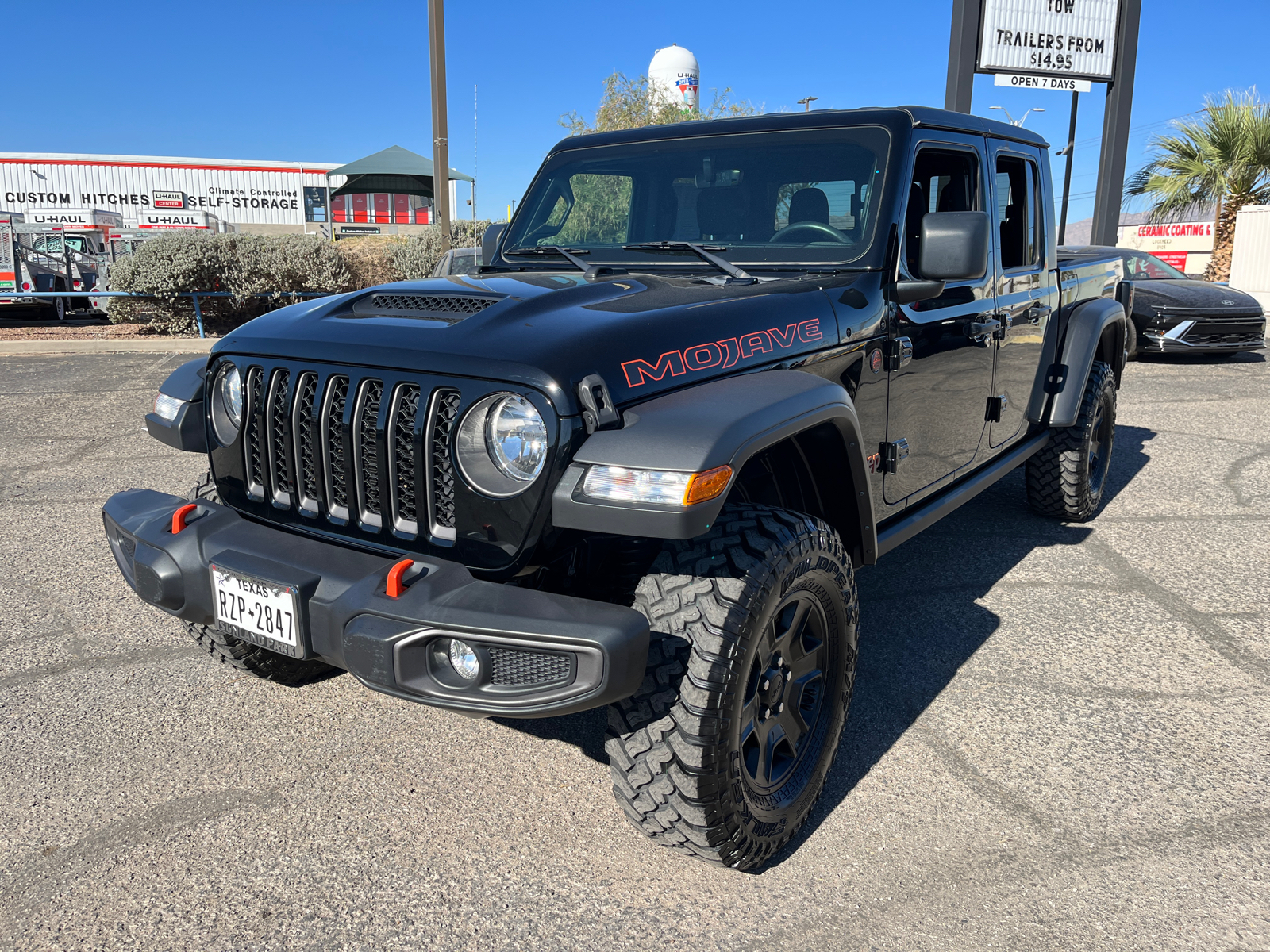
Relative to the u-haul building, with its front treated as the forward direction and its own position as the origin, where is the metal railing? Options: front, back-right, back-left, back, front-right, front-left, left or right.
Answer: front

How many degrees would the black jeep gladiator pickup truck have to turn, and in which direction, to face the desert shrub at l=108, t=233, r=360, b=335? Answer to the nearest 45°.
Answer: approximately 90° to its right

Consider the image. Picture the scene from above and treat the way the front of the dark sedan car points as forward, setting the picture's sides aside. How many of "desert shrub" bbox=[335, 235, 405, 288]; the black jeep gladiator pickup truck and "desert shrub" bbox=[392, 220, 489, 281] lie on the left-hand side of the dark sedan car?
0

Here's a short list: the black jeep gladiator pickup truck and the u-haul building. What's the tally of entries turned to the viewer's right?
0

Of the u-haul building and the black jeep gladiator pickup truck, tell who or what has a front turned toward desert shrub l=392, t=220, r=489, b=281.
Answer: the u-haul building

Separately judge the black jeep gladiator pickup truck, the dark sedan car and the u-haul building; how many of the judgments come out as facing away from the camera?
0

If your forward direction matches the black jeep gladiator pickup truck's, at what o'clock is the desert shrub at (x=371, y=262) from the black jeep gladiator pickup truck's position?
The desert shrub is roughly at 4 o'clock from the black jeep gladiator pickup truck.

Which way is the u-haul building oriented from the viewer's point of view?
toward the camera

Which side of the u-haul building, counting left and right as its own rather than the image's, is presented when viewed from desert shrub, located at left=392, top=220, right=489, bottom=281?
front

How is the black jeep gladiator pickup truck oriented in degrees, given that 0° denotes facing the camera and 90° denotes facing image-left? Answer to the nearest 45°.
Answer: approximately 45°

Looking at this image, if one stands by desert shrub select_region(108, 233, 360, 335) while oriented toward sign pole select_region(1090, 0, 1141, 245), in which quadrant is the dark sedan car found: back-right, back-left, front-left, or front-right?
front-right

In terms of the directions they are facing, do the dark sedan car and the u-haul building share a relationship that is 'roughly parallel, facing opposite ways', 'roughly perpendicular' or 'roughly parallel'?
roughly parallel

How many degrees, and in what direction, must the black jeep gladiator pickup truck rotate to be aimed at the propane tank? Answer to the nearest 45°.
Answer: approximately 135° to its right

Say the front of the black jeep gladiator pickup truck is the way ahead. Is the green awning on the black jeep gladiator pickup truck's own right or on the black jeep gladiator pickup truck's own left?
on the black jeep gladiator pickup truck's own right

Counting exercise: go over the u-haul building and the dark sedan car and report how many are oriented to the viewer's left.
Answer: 0

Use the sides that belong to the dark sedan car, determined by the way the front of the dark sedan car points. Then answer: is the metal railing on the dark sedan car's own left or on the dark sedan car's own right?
on the dark sedan car's own right

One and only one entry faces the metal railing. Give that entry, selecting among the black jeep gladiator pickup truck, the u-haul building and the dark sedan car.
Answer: the u-haul building

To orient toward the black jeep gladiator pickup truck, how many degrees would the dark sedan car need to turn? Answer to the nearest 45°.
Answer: approximately 45° to its right

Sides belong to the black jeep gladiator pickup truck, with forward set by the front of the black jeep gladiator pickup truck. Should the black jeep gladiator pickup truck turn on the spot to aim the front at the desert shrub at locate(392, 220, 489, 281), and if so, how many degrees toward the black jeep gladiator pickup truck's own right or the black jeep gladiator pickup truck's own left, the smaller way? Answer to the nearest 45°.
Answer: approximately 135° to the black jeep gladiator pickup truck's own right
